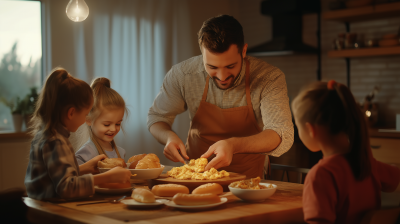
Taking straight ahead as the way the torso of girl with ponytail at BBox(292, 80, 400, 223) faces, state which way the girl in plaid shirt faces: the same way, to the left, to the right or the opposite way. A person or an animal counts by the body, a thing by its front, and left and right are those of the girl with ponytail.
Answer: to the right

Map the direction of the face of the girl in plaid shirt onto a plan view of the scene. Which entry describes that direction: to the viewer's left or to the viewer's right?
to the viewer's right

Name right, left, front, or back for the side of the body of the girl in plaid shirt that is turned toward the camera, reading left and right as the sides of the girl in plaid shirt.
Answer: right

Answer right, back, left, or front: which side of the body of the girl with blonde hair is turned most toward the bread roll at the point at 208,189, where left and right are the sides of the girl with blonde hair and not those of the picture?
front

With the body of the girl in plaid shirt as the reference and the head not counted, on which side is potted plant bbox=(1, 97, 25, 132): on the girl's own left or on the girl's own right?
on the girl's own left

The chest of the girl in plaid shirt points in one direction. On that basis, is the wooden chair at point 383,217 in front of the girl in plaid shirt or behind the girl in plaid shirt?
in front

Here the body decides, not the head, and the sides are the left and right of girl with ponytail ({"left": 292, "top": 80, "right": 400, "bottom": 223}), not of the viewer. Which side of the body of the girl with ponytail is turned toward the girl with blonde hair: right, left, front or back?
front

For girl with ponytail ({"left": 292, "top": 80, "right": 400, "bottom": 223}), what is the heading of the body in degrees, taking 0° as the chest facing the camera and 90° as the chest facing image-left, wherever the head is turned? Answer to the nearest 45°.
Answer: approximately 135°

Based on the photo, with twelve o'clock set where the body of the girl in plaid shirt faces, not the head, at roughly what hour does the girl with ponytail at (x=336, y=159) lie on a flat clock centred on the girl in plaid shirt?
The girl with ponytail is roughly at 1 o'clock from the girl in plaid shirt.

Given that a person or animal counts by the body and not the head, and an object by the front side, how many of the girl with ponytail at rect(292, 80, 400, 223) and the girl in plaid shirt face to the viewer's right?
1
